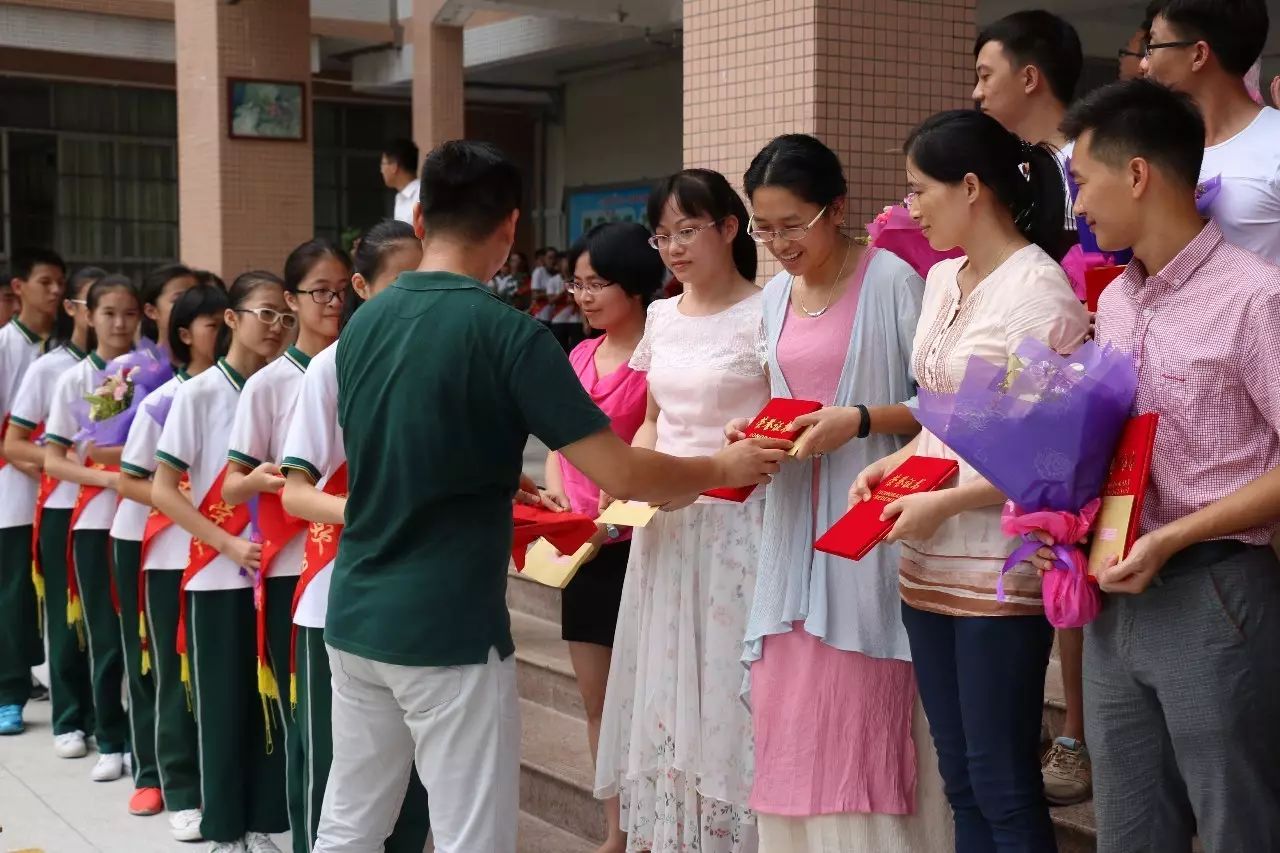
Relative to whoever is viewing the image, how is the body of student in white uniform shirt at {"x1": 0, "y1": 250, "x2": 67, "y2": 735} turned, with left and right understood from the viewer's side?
facing the viewer and to the right of the viewer

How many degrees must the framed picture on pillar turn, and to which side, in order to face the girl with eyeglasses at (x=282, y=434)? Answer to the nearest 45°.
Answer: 0° — it already faces them

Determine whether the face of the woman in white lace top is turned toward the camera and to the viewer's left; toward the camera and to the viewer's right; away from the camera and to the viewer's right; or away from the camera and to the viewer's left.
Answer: toward the camera and to the viewer's left

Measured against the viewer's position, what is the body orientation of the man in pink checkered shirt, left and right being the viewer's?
facing the viewer and to the left of the viewer

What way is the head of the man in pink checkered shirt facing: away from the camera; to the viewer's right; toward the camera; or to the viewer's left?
to the viewer's left

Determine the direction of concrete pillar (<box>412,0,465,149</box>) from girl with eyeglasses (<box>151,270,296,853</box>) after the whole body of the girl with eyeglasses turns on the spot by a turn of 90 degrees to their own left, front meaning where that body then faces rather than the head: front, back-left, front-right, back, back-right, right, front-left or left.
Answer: front-left

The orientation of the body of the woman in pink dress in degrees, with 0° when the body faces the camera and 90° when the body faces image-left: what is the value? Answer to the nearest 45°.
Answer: approximately 45°

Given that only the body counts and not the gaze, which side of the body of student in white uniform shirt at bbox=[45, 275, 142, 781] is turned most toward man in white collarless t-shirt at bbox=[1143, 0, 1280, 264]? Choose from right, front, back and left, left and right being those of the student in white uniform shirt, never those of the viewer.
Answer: front

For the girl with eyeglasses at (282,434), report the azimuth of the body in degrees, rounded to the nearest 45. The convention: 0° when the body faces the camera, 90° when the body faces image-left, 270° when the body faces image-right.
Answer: approximately 315°
